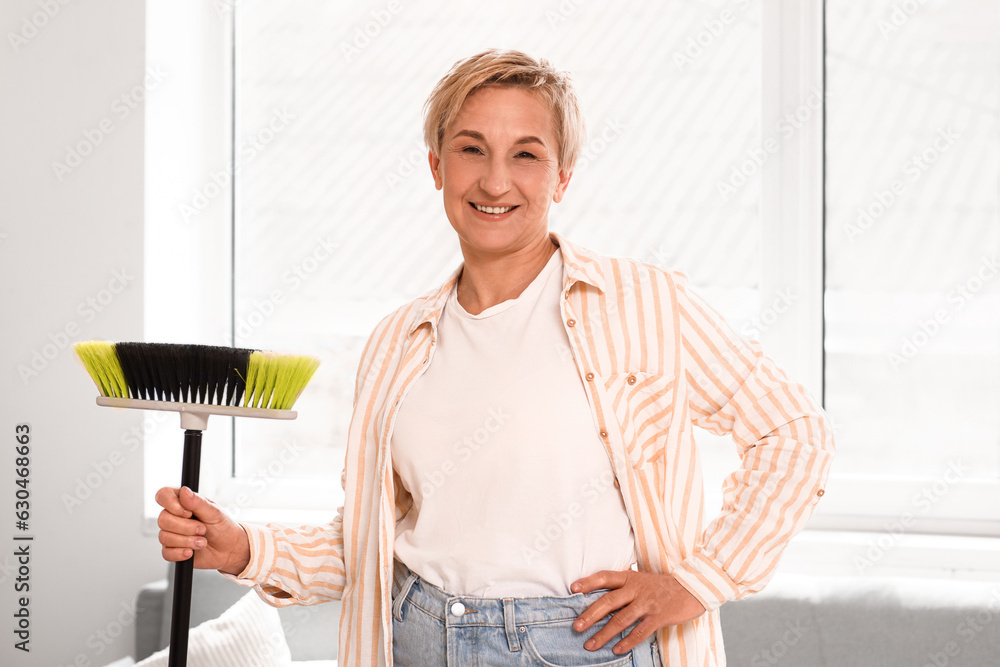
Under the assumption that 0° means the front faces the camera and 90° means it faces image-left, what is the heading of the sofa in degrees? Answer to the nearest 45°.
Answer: approximately 0°
